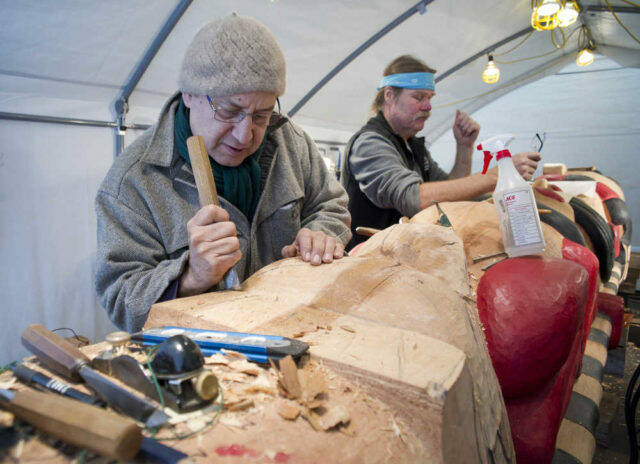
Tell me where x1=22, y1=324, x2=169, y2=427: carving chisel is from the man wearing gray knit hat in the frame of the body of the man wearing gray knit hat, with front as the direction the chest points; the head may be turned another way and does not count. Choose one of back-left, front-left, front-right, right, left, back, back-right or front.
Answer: front-right

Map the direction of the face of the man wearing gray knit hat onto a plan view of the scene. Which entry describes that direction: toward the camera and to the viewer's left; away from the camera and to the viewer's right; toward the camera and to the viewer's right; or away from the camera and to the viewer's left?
toward the camera and to the viewer's right

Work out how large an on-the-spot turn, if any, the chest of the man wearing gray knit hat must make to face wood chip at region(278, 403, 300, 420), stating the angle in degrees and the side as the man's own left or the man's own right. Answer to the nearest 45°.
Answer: approximately 45° to the man's own right

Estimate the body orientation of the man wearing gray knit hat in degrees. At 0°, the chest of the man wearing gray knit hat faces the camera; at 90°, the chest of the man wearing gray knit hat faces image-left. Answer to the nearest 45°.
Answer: approximately 315°
